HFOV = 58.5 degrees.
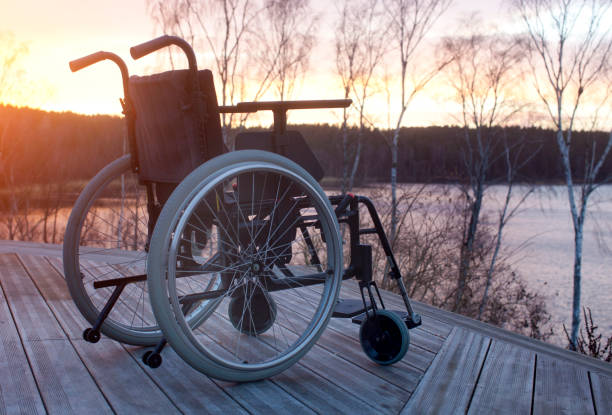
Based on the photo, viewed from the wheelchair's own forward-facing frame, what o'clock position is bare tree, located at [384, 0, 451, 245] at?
The bare tree is roughly at 11 o'clock from the wheelchair.

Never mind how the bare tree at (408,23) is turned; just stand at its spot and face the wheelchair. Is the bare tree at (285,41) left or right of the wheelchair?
right

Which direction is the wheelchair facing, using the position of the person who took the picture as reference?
facing away from the viewer and to the right of the viewer

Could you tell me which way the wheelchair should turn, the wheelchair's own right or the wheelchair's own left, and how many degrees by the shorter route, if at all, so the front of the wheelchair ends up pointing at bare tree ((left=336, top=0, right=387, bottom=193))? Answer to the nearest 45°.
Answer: approximately 45° to the wheelchair's own left

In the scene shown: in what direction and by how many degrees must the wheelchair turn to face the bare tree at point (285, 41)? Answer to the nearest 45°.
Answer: approximately 45° to its left

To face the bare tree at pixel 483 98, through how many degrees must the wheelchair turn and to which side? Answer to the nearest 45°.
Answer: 0° — it already faces it
